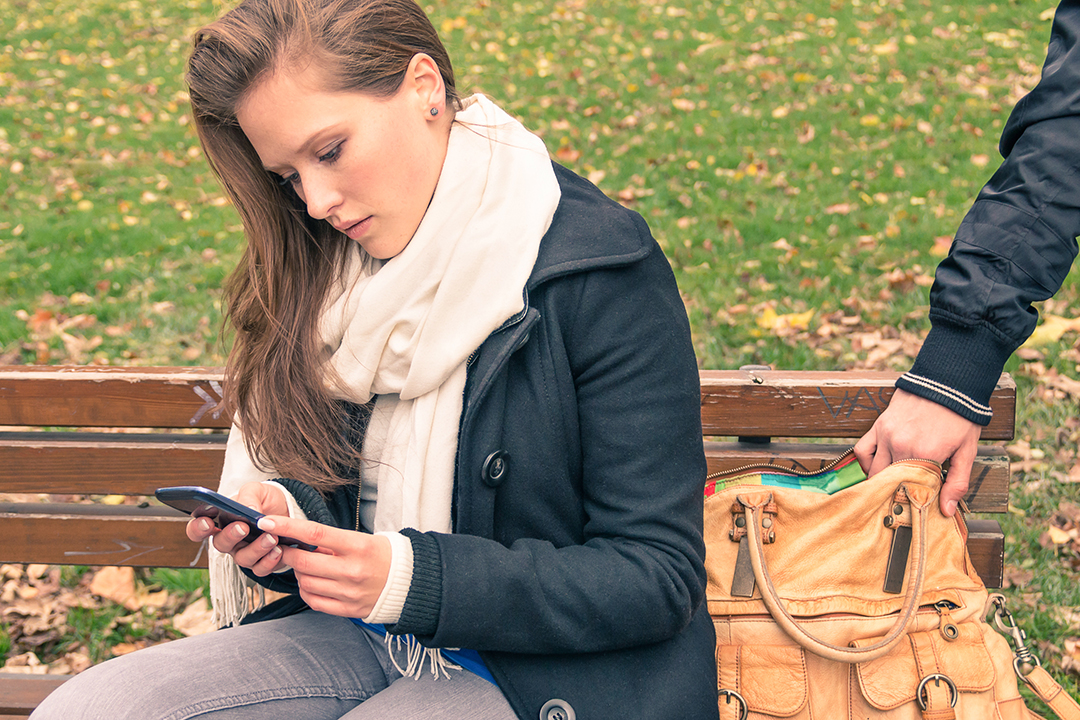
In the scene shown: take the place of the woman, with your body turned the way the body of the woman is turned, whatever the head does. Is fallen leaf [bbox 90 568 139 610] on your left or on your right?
on your right

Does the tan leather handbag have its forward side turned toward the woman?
no

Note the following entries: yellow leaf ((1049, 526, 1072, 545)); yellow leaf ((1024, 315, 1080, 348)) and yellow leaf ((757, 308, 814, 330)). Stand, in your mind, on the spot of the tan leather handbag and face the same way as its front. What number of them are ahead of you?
0

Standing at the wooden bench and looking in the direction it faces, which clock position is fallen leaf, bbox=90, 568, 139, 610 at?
The fallen leaf is roughly at 5 o'clock from the wooden bench.

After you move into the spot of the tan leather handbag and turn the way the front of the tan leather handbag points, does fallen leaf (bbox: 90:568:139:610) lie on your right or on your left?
on your right

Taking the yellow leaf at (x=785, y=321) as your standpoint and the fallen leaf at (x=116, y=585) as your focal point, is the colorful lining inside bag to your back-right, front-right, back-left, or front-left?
front-left

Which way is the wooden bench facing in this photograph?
toward the camera

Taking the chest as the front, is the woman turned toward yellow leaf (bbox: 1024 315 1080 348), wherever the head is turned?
no

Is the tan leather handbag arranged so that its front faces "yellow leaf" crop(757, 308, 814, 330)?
no

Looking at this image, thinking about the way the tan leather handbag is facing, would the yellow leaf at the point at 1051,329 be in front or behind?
behind

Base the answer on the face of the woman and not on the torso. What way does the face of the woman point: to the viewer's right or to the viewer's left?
to the viewer's left

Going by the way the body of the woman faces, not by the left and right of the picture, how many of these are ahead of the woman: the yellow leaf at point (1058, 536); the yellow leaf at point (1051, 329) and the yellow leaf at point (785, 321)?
0

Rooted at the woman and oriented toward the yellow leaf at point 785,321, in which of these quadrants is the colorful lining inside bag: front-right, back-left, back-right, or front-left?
front-right

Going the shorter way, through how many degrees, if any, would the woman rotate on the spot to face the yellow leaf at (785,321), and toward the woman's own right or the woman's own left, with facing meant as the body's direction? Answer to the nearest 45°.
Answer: approximately 180°

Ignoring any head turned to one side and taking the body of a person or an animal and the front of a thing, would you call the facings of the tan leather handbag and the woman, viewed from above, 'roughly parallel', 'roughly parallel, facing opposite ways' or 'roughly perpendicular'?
roughly parallel

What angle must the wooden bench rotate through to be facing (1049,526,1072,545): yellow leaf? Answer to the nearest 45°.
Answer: approximately 90° to its left
